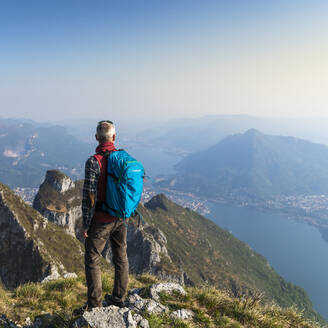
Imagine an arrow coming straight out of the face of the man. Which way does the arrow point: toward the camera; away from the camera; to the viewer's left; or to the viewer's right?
away from the camera

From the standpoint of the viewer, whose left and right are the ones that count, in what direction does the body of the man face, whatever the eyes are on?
facing away from the viewer and to the left of the viewer

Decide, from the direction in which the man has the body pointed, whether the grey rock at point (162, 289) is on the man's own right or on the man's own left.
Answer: on the man's own right
